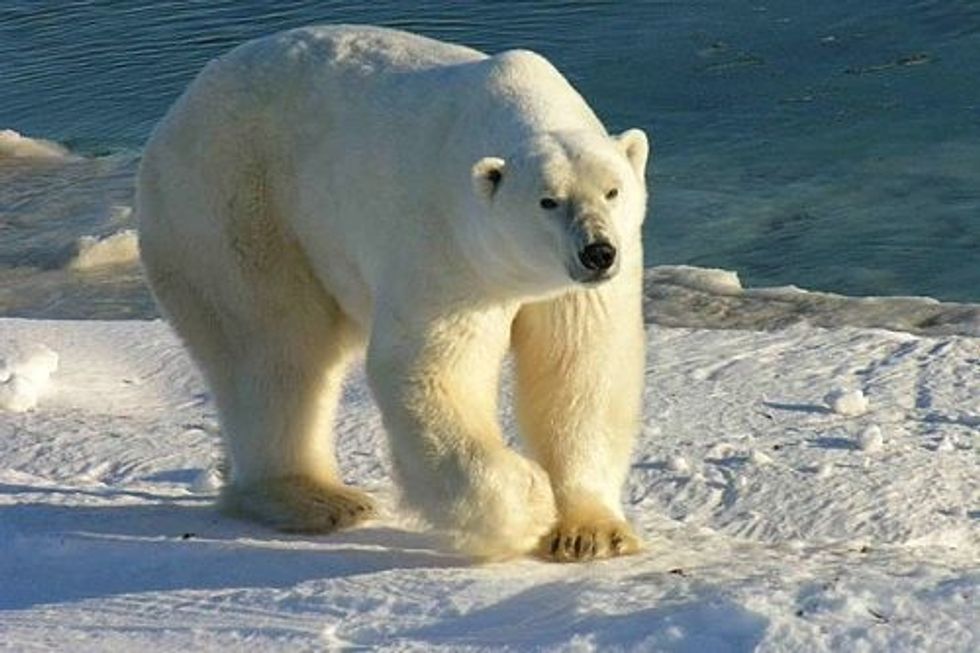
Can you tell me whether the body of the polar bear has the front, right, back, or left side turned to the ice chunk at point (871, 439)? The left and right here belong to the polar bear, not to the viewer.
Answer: left

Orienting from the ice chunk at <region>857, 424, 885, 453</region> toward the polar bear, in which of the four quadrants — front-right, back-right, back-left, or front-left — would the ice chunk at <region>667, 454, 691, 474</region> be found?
front-right

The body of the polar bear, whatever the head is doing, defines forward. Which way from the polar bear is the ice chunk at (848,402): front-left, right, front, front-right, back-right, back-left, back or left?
left

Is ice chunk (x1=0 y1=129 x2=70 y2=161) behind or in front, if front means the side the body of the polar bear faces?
behind

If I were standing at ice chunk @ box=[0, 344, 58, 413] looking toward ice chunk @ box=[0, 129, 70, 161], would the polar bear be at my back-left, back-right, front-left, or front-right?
back-right

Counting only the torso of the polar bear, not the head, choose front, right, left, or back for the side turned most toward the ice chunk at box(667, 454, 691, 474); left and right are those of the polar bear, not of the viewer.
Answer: left

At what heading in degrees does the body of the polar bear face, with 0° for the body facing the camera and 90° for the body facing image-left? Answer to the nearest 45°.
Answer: approximately 315°

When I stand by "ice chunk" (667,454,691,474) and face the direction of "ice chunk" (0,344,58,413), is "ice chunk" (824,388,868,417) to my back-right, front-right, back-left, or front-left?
back-right

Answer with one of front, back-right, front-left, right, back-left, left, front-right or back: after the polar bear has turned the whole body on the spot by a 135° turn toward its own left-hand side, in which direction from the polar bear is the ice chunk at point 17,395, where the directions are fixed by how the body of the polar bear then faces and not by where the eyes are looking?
front-left

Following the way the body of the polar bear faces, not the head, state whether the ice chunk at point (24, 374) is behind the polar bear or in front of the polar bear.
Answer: behind

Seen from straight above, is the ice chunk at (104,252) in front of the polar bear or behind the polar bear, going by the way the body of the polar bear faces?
behind
